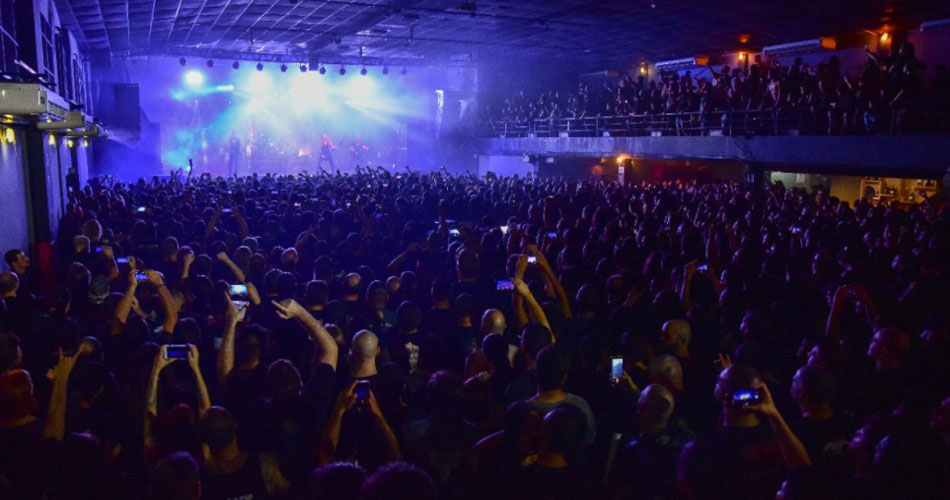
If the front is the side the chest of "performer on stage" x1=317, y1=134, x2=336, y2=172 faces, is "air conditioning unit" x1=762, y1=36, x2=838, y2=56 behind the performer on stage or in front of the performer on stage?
in front

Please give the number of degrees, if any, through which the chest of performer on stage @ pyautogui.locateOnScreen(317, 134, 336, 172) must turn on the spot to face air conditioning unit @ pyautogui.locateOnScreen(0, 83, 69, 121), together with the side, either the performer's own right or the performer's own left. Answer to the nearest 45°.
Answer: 0° — they already face it

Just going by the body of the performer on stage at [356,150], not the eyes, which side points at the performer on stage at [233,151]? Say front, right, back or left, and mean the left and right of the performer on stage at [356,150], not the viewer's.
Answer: right

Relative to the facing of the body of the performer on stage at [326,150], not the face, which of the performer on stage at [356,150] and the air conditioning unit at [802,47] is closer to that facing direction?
the air conditioning unit

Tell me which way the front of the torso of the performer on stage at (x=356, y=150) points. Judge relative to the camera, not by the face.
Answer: toward the camera

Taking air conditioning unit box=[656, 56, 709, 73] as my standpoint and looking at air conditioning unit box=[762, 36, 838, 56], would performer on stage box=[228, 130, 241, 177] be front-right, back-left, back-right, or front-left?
back-right

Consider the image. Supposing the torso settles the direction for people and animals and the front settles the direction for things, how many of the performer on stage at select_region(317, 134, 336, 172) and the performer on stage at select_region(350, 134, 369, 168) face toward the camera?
2

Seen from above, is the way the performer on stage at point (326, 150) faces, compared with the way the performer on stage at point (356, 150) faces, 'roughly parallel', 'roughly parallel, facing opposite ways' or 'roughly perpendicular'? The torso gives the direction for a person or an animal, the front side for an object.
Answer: roughly parallel

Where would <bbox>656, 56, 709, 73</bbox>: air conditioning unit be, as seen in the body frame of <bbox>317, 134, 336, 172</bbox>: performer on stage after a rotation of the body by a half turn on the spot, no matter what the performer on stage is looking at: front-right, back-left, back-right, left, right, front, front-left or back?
back-right

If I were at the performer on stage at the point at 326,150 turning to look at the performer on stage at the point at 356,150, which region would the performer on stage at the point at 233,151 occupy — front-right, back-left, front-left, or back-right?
back-left

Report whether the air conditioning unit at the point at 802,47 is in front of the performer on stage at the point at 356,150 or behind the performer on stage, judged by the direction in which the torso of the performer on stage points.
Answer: in front

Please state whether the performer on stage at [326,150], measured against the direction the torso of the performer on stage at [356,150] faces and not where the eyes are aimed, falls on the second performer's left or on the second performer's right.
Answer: on the second performer's right
